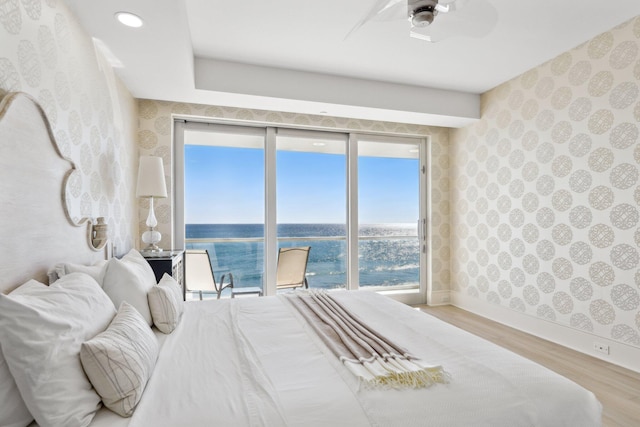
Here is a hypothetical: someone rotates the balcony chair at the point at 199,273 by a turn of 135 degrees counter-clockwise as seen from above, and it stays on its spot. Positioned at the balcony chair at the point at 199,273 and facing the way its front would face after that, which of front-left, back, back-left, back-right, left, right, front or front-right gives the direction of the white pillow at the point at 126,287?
left

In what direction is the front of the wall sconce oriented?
to the viewer's right

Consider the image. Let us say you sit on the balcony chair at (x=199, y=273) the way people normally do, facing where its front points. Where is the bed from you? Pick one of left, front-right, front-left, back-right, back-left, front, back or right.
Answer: back-right

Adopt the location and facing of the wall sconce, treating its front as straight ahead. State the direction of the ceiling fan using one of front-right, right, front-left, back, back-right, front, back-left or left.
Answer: front-right

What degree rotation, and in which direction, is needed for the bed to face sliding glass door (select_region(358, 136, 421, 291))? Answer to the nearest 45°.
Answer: approximately 45° to its left

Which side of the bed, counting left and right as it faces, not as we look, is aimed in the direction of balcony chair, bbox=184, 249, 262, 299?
left

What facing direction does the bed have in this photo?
to the viewer's right

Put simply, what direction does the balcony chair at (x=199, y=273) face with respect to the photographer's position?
facing away from the viewer and to the right of the viewer

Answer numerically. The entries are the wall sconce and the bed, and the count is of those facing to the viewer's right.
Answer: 2
